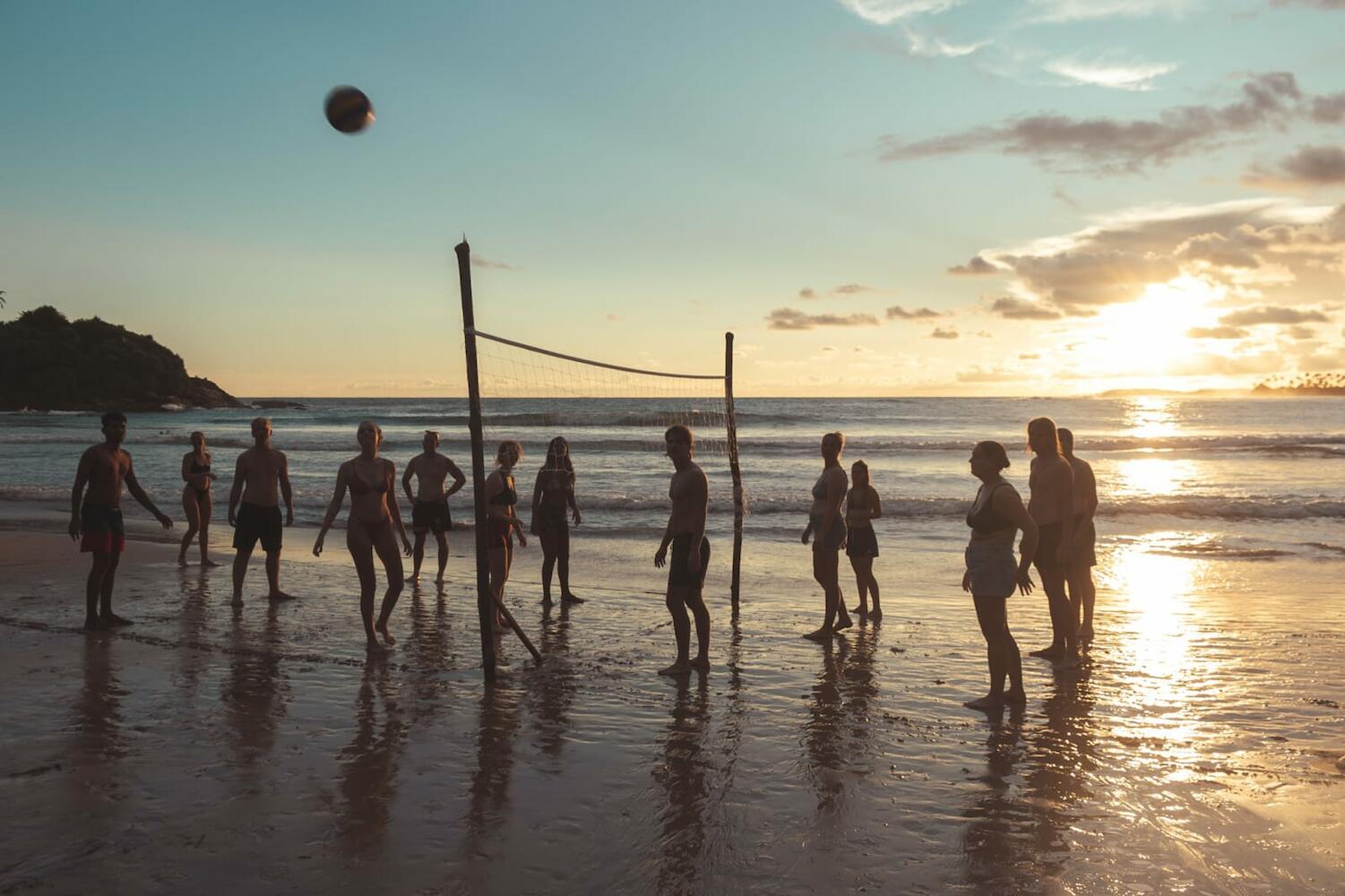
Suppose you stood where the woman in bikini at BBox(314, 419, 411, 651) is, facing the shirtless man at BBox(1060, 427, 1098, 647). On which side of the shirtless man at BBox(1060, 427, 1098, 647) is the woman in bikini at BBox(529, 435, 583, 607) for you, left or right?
left

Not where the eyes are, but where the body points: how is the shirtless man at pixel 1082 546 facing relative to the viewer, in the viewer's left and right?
facing to the left of the viewer

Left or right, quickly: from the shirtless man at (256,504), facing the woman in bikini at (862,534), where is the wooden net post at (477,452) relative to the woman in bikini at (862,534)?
right

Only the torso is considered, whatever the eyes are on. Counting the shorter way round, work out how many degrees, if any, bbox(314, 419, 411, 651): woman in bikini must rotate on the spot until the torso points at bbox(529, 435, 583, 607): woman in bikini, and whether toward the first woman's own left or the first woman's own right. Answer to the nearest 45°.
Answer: approximately 135° to the first woman's own left

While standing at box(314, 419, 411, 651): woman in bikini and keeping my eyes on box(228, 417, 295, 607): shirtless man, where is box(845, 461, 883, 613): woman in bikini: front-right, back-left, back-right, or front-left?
back-right

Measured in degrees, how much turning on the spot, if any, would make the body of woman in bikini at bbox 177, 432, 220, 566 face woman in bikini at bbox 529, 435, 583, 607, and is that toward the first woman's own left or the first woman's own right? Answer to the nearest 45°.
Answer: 0° — they already face them
